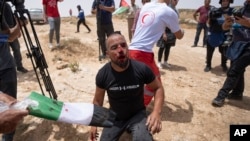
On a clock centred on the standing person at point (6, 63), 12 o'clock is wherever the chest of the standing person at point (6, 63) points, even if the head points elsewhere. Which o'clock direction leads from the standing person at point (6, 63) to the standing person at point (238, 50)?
the standing person at point (238, 50) is roughly at 12 o'clock from the standing person at point (6, 63).

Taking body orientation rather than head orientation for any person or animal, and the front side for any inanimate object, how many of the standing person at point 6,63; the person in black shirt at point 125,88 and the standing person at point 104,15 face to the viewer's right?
1

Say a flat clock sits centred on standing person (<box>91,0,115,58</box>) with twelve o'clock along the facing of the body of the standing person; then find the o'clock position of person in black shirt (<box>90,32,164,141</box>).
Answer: The person in black shirt is roughly at 12 o'clock from the standing person.

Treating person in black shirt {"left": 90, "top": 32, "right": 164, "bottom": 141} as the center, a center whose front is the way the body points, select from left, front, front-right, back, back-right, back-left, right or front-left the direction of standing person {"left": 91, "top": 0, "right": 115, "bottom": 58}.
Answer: back

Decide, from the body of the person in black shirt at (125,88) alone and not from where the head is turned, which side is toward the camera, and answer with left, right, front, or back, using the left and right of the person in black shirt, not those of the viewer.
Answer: front

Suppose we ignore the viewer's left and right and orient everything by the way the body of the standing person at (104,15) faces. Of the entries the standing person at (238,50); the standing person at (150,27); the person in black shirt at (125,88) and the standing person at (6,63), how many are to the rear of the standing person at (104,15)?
0

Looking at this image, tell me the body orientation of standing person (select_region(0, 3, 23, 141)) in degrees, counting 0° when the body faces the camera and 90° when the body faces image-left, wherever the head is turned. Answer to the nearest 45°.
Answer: approximately 270°

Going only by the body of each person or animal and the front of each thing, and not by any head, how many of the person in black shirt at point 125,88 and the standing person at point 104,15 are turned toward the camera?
2

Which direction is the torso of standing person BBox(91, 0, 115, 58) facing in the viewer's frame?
toward the camera

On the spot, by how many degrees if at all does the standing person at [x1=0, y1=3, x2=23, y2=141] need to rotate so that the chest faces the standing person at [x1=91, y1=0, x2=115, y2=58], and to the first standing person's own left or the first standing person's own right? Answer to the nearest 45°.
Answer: approximately 45° to the first standing person's own left

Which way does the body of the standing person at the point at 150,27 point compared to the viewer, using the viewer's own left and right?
facing away from the viewer and to the right of the viewer

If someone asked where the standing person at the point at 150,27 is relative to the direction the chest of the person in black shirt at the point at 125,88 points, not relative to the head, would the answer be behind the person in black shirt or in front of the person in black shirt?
behind

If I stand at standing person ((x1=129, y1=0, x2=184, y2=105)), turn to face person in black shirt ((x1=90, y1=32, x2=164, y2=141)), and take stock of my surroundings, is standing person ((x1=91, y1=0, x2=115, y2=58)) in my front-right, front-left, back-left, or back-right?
back-right

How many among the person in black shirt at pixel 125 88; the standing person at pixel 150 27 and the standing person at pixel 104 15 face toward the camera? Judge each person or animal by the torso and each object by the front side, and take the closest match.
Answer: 2

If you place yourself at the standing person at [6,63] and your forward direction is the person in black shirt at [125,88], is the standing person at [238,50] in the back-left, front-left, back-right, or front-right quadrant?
front-left

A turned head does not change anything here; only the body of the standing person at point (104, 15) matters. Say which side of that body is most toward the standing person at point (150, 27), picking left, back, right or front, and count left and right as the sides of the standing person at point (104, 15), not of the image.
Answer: front
